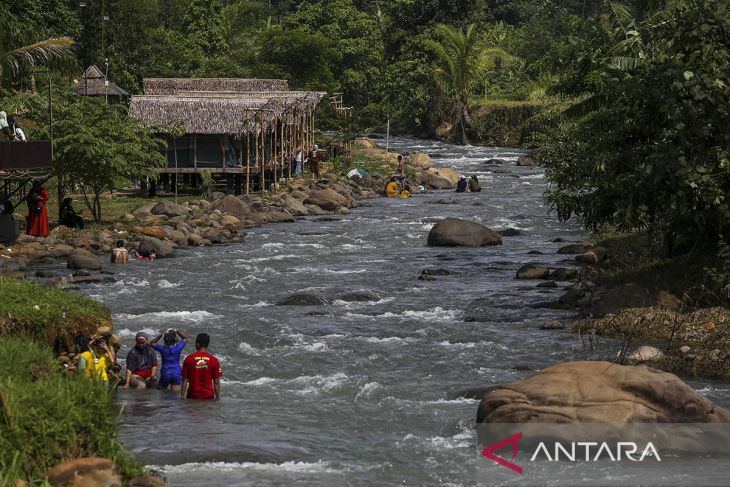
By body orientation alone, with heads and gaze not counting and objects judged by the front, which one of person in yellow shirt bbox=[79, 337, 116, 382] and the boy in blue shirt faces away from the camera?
the boy in blue shirt

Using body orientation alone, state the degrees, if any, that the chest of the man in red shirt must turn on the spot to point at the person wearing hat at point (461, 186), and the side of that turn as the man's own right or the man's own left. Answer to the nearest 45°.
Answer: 0° — they already face them

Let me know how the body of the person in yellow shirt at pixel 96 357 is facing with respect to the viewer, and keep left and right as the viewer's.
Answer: facing the viewer and to the right of the viewer

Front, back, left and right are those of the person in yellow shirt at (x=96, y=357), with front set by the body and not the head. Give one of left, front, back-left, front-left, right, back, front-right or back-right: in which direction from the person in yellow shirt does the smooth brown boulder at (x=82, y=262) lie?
back-left

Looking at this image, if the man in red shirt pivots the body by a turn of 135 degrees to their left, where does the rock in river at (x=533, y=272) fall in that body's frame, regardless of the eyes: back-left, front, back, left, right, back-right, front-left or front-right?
back

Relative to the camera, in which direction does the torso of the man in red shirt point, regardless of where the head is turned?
away from the camera

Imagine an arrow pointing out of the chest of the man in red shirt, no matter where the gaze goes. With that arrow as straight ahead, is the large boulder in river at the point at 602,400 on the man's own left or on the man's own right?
on the man's own right

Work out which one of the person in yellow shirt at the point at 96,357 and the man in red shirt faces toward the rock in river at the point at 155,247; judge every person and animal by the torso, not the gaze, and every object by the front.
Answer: the man in red shirt

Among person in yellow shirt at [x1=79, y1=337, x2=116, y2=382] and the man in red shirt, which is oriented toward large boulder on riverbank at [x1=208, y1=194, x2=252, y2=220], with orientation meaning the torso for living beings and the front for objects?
the man in red shirt

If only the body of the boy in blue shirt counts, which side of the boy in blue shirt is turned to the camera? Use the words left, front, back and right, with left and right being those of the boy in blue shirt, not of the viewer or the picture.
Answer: back

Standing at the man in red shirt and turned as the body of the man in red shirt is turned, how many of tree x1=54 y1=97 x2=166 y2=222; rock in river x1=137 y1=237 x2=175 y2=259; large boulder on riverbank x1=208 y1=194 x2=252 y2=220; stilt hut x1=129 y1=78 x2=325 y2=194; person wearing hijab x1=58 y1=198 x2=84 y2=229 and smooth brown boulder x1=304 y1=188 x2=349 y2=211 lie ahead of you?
6

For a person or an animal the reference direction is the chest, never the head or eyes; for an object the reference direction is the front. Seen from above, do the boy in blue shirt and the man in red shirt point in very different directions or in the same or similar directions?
same or similar directions

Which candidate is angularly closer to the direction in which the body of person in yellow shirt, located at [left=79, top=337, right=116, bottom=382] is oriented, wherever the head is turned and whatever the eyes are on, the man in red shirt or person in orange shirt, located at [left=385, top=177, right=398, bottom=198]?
the man in red shirt

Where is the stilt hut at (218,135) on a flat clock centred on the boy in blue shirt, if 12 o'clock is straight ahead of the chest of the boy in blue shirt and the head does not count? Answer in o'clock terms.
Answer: The stilt hut is roughly at 12 o'clock from the boy in blue shirt.

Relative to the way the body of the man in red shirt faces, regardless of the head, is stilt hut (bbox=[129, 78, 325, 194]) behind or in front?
in front

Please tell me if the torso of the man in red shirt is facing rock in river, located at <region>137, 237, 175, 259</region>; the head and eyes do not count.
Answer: yes
